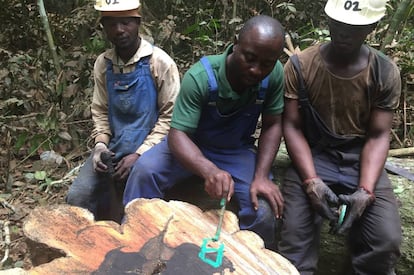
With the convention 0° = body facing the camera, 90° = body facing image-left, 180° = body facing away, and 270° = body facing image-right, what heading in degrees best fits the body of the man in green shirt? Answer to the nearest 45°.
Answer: approximately 0°

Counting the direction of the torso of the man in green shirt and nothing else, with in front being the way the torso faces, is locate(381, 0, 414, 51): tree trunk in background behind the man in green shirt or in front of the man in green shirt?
behind
